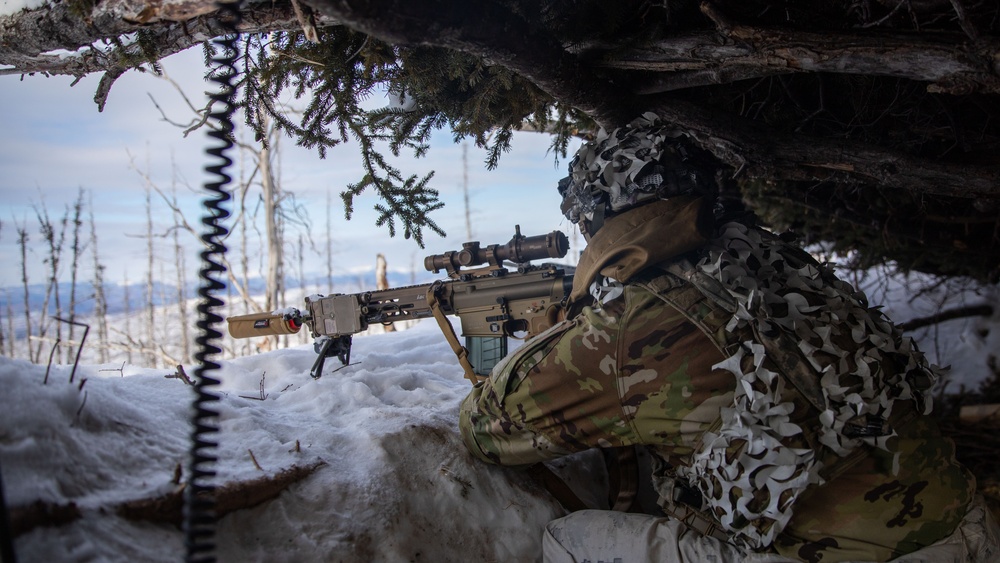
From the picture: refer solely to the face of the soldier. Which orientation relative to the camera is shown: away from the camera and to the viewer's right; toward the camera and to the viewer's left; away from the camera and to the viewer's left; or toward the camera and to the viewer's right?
away from the camera and to the viewer's left

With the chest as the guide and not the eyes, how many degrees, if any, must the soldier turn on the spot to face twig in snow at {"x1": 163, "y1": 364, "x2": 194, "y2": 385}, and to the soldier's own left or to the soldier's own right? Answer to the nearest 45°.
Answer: approximately 45° to the soldier's own left

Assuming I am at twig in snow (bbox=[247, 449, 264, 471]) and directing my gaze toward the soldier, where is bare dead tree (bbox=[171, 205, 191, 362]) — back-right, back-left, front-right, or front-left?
back-left

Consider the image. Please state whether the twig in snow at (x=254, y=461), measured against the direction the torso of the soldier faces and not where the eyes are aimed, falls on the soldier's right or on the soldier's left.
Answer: on the soldier's left

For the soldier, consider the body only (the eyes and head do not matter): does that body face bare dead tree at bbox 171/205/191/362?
yes

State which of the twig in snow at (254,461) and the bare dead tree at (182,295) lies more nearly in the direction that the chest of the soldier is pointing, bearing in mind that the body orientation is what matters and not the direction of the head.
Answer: the bare dead tree

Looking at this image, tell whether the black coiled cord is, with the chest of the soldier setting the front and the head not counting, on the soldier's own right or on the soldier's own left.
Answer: on the soldier's own left

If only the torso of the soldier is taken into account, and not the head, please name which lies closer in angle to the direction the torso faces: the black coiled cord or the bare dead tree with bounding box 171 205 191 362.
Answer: the bare dead tree

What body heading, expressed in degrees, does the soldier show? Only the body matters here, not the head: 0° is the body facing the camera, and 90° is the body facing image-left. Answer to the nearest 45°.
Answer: approximately 135°
